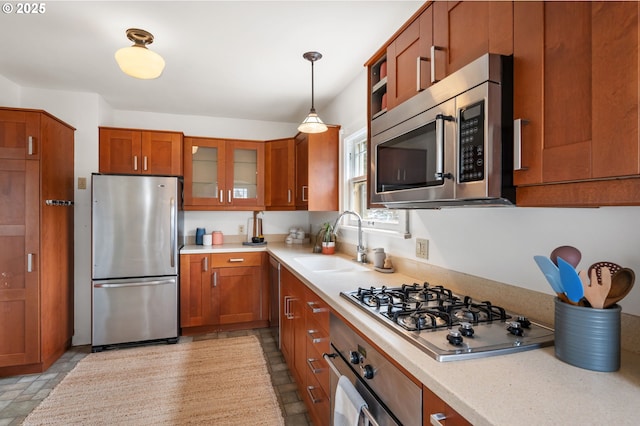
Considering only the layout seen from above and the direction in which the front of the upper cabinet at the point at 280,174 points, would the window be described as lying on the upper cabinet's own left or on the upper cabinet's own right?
on the upper cabinet's own left

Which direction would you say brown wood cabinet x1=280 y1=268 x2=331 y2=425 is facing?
to the viewer's left

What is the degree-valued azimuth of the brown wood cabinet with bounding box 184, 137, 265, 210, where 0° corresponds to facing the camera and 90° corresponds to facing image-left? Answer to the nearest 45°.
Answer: approximately 0°

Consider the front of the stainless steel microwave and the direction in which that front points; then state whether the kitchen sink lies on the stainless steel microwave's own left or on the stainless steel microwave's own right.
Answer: on the stainless steel microwave's own right

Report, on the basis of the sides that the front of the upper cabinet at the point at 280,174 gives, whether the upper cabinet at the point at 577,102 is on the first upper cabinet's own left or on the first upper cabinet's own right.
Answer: on the first upper cabinet's own left

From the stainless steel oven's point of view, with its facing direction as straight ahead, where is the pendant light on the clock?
The pendant light is roughly at 4 o'clock from the stainless steel oven.

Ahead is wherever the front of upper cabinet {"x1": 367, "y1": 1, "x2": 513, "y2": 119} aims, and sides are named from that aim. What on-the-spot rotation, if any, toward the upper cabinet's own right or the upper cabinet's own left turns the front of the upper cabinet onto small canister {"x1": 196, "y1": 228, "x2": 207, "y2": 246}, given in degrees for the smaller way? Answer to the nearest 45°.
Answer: approximately 90° to the upper cabinet's own right

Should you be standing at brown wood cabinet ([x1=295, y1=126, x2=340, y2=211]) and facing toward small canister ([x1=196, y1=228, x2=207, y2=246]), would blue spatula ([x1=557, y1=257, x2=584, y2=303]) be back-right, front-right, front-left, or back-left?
back-left

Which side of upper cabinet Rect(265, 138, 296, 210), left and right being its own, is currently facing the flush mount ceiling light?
front

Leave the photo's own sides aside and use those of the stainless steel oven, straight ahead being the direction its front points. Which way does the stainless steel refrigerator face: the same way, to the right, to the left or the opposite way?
to the left
